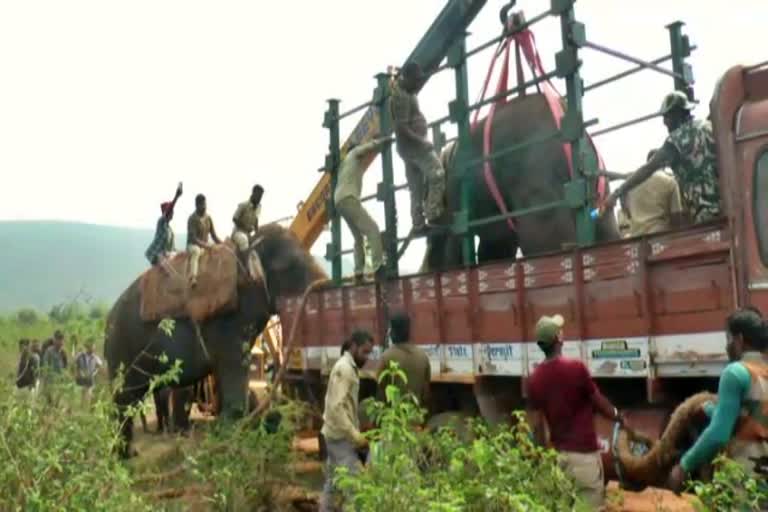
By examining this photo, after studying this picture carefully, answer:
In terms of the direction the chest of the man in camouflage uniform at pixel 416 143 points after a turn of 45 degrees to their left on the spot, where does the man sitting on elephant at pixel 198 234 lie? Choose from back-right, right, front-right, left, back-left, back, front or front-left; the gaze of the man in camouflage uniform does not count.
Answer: left

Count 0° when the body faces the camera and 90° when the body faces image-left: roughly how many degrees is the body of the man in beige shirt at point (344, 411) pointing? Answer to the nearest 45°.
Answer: approximately 270°

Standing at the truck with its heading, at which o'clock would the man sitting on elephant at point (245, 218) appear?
The man sitting on elephant is roughly at 6 o'clock from the truck.

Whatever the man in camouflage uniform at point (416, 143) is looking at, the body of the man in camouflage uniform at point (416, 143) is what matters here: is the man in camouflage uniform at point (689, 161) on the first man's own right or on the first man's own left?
on the first man's own right

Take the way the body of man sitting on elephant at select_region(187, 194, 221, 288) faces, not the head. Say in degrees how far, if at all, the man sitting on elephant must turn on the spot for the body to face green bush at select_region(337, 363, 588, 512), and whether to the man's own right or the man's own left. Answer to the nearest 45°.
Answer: approximately 45° to the man's own right

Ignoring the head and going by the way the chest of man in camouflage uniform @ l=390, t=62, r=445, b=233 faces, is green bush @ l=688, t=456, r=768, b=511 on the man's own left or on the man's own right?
on the man's own right

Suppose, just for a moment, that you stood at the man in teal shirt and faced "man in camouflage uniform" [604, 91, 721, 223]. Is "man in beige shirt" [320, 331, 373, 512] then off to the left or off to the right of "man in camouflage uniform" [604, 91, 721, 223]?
left

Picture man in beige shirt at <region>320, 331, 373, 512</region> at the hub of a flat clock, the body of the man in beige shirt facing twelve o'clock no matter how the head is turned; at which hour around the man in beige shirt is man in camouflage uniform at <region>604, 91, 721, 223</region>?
The man in camouflage uniform is roughly at 12 o'clock from the man in beige shirt.

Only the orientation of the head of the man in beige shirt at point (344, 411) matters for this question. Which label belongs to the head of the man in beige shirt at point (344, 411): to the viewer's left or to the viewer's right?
to the viewer's right

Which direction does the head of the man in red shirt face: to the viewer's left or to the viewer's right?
to the viewer's right

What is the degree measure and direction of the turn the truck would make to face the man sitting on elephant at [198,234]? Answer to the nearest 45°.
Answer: approximately 180°

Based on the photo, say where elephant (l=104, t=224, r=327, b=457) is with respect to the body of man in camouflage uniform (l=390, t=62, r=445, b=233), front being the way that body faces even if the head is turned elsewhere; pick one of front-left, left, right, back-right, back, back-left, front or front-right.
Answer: back-left
